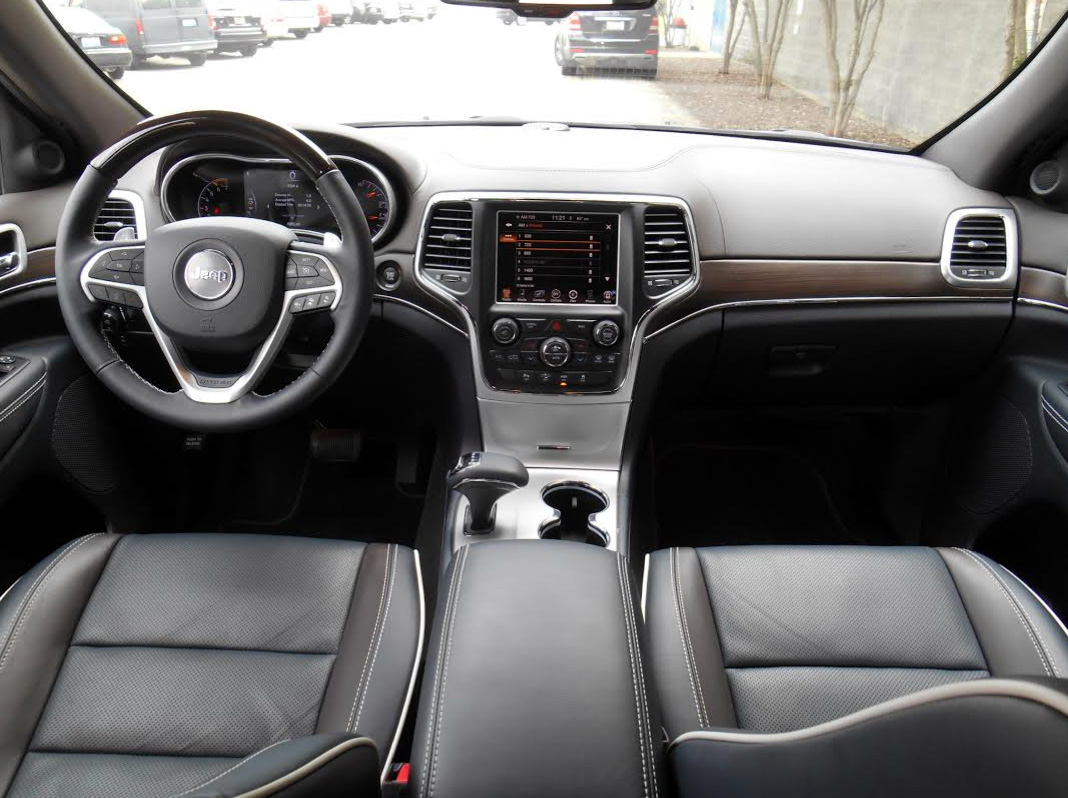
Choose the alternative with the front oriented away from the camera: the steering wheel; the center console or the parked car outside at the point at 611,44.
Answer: the parked car outside

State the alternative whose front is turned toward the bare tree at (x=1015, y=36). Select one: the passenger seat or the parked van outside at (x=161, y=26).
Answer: the passenger seat

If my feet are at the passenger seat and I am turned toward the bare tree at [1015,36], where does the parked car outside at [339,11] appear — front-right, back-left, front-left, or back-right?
front-left

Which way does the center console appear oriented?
toward the camera

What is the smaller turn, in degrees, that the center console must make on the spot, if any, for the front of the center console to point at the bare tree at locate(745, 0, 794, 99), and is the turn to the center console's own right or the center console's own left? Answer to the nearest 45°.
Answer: approximately 135° to the center console's own left

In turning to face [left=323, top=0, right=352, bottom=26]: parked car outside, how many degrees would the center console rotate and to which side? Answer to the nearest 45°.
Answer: approximately 135° to its right

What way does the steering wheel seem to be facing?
toward the camera

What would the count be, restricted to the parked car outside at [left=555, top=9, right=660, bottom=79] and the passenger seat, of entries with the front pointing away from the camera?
2

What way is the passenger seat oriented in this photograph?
away from the camera

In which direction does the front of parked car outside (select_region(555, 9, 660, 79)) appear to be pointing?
away from the camera

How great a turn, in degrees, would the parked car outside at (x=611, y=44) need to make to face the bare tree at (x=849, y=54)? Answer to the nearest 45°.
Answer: approximately 180°

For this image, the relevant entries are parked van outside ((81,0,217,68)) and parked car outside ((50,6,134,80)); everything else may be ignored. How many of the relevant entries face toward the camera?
0
